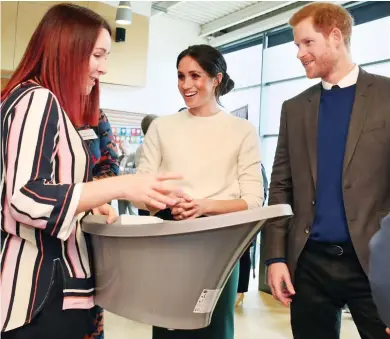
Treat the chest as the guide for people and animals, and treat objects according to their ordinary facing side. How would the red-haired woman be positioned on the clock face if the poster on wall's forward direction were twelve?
The red-haired woman is roughly at 12 o'clock from the poster on wall.

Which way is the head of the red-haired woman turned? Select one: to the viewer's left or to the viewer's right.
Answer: to the viewer's right

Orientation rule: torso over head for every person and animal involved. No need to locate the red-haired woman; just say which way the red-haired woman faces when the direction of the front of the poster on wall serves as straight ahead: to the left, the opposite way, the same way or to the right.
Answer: to the left

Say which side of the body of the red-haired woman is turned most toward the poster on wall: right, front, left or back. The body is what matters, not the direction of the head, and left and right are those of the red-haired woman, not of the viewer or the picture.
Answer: left

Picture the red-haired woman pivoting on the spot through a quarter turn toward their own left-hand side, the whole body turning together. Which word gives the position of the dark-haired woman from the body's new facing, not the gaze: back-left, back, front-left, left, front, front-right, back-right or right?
front-right

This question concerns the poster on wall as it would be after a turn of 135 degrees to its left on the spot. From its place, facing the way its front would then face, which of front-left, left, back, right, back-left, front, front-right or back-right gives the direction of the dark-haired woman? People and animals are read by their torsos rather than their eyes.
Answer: back-right

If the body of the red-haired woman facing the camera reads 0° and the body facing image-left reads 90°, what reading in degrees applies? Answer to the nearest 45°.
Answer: approximately 270°

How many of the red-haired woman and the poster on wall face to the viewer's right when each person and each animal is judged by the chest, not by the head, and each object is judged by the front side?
1

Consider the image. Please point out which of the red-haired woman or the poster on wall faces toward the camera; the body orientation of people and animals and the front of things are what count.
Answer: the poster on wall

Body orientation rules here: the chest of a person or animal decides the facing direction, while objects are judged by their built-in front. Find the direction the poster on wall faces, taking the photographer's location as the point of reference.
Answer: facing the viewer

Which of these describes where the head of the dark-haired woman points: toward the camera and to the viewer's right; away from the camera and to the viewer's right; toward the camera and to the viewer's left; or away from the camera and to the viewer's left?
toward the camera and to the viewer's left
